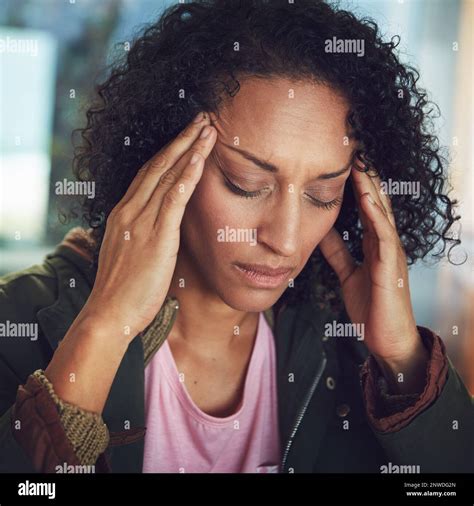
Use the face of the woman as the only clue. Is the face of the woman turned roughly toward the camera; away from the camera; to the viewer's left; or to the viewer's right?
toward the camera

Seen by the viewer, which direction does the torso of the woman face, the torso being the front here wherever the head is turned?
toward the camera
